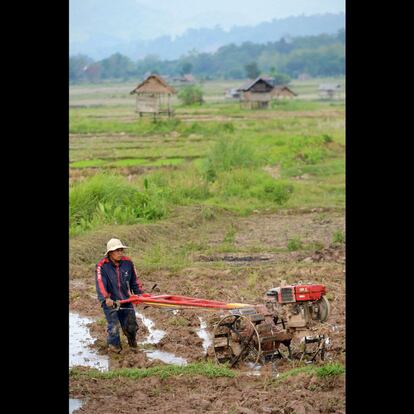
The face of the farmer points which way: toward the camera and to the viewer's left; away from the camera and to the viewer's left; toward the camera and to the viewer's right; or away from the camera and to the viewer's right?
toward the camera and to the viewer's right

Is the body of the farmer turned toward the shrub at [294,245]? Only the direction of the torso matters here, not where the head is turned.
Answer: no

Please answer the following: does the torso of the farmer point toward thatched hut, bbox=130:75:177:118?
no

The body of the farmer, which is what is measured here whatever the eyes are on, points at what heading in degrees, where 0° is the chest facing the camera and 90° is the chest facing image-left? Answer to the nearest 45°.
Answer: approximately 315°

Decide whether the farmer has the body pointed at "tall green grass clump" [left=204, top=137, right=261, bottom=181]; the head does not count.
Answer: no

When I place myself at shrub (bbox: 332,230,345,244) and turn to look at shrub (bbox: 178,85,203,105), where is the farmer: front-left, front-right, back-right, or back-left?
back-left

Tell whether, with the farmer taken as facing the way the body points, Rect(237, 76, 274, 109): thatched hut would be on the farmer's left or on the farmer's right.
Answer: on the farmer's left

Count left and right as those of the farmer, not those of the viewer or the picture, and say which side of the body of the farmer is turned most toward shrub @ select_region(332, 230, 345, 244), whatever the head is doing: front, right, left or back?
left
